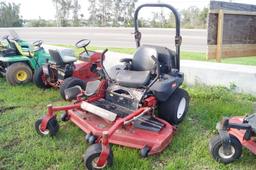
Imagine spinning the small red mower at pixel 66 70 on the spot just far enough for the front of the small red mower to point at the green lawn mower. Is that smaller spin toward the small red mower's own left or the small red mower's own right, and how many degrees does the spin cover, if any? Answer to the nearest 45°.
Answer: approximately 90° to the small red mower's own left

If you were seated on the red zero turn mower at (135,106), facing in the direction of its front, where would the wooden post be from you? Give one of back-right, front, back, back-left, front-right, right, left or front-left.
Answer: back

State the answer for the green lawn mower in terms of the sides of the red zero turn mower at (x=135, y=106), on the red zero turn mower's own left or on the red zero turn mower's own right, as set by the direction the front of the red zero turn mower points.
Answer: on the red zero turn mower's own right

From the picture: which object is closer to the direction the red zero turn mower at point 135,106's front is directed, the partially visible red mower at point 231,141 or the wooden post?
the partially visible red mower

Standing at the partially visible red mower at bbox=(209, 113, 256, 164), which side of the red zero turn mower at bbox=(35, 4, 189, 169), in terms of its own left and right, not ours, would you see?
left

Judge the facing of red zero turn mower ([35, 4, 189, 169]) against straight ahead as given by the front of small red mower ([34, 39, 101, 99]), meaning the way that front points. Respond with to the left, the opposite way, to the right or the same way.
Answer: the opposite way

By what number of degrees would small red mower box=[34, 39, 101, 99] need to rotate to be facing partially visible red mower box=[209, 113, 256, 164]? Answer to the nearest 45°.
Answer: approximately 90° to its right

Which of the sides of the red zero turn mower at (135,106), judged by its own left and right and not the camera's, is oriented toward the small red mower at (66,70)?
right

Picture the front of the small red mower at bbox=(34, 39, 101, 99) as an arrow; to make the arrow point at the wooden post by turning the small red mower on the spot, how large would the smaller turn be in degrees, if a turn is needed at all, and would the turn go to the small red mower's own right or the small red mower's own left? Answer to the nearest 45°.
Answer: approximately 45° to the small red mower's own right

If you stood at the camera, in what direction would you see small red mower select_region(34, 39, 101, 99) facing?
facing away from the viewer and to the right of the viewer
